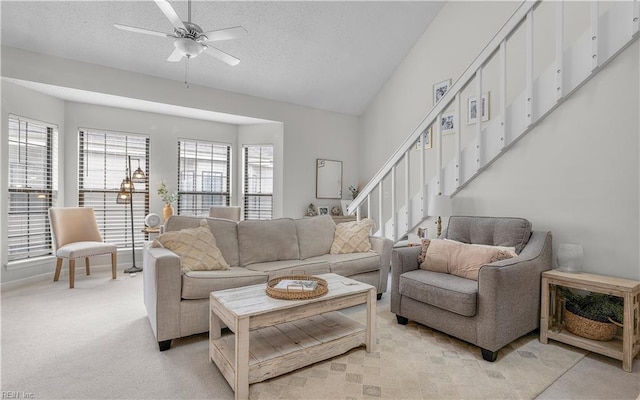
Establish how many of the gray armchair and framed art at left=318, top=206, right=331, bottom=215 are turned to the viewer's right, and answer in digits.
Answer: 0

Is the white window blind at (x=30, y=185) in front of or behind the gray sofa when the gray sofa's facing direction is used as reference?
behind

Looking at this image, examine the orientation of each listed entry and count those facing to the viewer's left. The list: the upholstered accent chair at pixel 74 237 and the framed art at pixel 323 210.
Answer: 0

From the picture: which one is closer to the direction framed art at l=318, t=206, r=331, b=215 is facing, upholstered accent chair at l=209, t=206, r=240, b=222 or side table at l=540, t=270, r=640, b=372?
the side table
